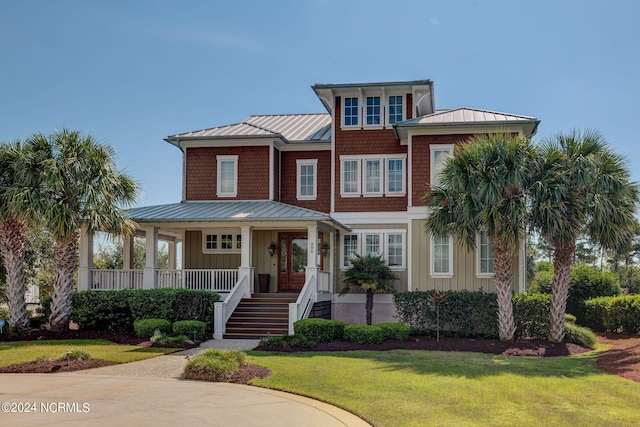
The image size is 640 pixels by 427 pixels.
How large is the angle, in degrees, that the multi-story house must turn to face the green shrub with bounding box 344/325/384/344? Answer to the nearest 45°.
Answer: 0° — it already faces it

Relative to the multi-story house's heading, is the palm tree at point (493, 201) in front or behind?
in front

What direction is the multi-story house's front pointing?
toward the camera

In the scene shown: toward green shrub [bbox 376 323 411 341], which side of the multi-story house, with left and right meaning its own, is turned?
front

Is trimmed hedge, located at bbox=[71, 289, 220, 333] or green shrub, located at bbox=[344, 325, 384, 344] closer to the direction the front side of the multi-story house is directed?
the green shrub

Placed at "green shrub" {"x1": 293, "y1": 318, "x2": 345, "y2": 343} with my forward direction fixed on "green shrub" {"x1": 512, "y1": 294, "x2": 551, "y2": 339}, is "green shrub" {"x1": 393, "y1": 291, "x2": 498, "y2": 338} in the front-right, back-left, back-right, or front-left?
front-left

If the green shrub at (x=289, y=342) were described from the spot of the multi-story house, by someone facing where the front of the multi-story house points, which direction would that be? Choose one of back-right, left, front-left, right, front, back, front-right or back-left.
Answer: front

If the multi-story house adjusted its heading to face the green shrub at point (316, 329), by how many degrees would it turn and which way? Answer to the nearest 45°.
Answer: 0° — it already faces it

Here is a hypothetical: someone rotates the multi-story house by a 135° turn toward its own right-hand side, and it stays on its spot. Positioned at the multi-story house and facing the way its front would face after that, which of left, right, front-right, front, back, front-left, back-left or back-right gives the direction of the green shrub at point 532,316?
back

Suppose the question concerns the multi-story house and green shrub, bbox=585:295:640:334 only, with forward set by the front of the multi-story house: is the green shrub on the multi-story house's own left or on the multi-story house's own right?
on the multi-story house's own left

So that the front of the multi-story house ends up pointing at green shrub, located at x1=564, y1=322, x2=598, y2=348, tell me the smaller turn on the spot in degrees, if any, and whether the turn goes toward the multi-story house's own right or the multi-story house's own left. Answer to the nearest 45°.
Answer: approximately 45° to the multi-story house's own left

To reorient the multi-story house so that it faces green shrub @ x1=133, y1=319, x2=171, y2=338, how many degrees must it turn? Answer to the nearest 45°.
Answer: approximately 45° to its right
